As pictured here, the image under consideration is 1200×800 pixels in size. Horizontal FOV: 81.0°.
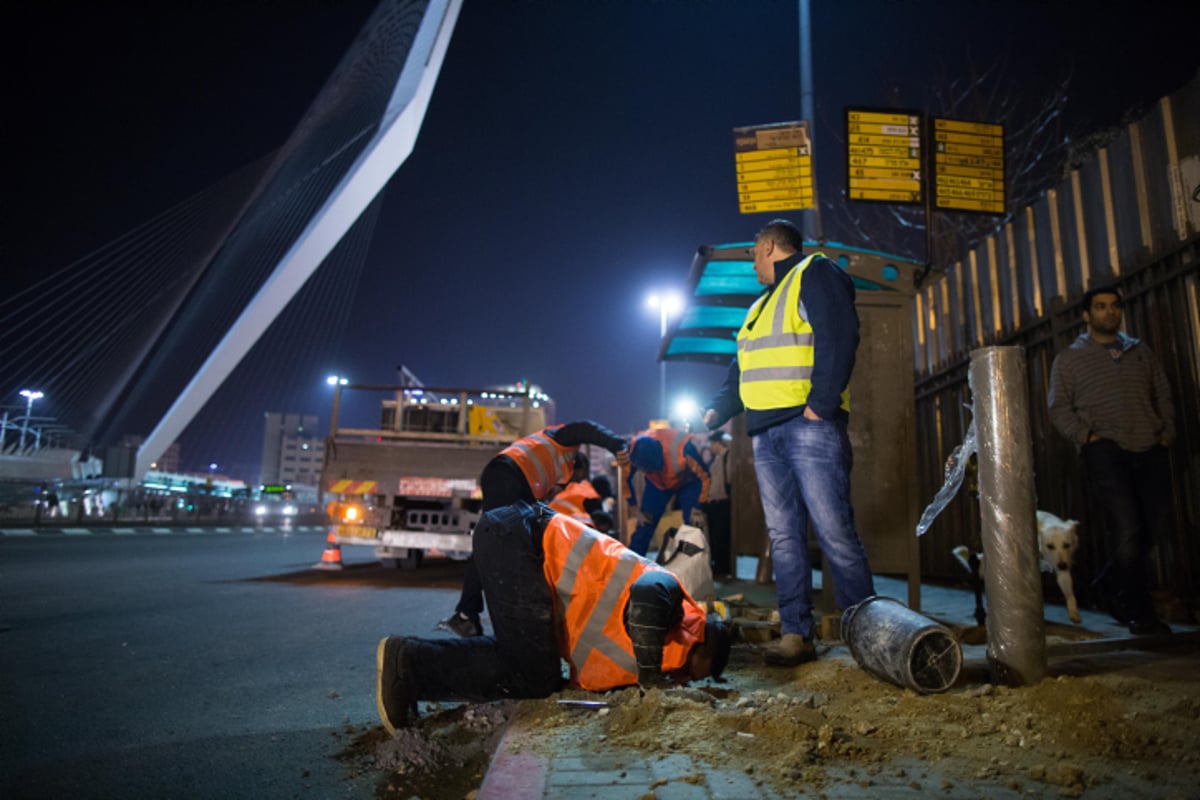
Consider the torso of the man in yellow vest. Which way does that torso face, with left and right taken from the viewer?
facing the viewer and to the left of the viewer

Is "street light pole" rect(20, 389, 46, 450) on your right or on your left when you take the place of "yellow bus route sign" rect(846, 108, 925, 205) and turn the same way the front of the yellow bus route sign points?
on your right

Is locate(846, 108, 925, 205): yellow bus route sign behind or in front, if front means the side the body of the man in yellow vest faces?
behind

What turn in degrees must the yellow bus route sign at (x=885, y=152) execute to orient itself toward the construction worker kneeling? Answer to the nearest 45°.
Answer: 0° — it already faces them

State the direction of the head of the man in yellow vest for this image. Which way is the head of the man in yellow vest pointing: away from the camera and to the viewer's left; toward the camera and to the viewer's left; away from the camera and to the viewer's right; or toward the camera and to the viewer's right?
away from the camera and to the viewer's left

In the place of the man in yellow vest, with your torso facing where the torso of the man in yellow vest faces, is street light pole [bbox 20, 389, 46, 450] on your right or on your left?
on your right

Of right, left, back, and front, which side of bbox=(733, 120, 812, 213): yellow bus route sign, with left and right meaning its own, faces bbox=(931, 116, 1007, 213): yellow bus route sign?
left

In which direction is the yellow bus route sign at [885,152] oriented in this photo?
toward the camera
